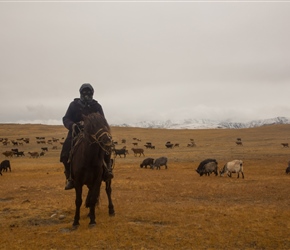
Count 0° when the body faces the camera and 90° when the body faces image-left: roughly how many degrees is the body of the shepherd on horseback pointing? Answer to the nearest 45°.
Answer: approximately 0°
